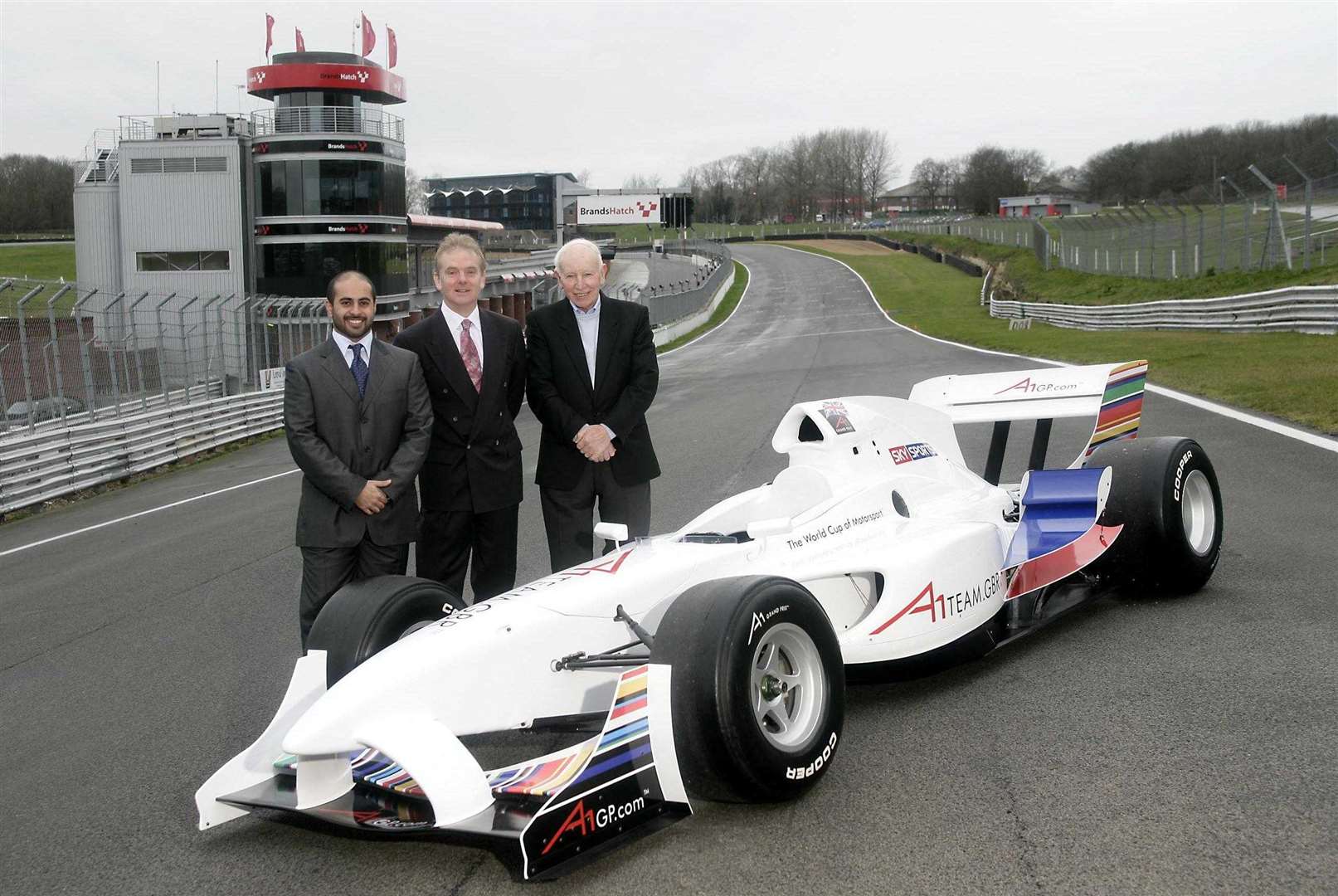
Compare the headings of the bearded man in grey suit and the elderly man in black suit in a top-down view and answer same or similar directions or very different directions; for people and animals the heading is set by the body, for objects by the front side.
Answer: same or similar directions

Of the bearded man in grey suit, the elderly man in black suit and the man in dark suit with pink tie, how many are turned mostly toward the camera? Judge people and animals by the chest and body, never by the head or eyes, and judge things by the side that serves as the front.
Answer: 3

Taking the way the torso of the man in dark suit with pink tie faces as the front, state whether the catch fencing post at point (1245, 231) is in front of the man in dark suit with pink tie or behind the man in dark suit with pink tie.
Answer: behind

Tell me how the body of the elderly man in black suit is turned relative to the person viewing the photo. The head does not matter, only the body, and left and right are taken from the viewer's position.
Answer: facing the viewer

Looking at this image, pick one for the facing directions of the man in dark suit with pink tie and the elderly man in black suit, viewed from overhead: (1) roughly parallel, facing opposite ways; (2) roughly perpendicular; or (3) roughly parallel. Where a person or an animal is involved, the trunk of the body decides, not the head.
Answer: roughly parallel

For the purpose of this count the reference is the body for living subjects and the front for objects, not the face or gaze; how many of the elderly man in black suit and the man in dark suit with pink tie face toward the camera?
2

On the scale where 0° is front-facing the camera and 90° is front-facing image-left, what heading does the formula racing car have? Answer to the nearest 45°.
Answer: approximately 45°

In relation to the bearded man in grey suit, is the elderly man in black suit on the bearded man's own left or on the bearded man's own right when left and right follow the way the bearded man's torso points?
on the bearded man's own left

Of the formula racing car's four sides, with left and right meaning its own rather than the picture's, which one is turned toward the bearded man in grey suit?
right

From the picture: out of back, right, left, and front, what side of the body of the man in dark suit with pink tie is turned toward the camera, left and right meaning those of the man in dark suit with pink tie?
front

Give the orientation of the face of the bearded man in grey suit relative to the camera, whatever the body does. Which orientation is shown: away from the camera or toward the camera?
toward the camera
